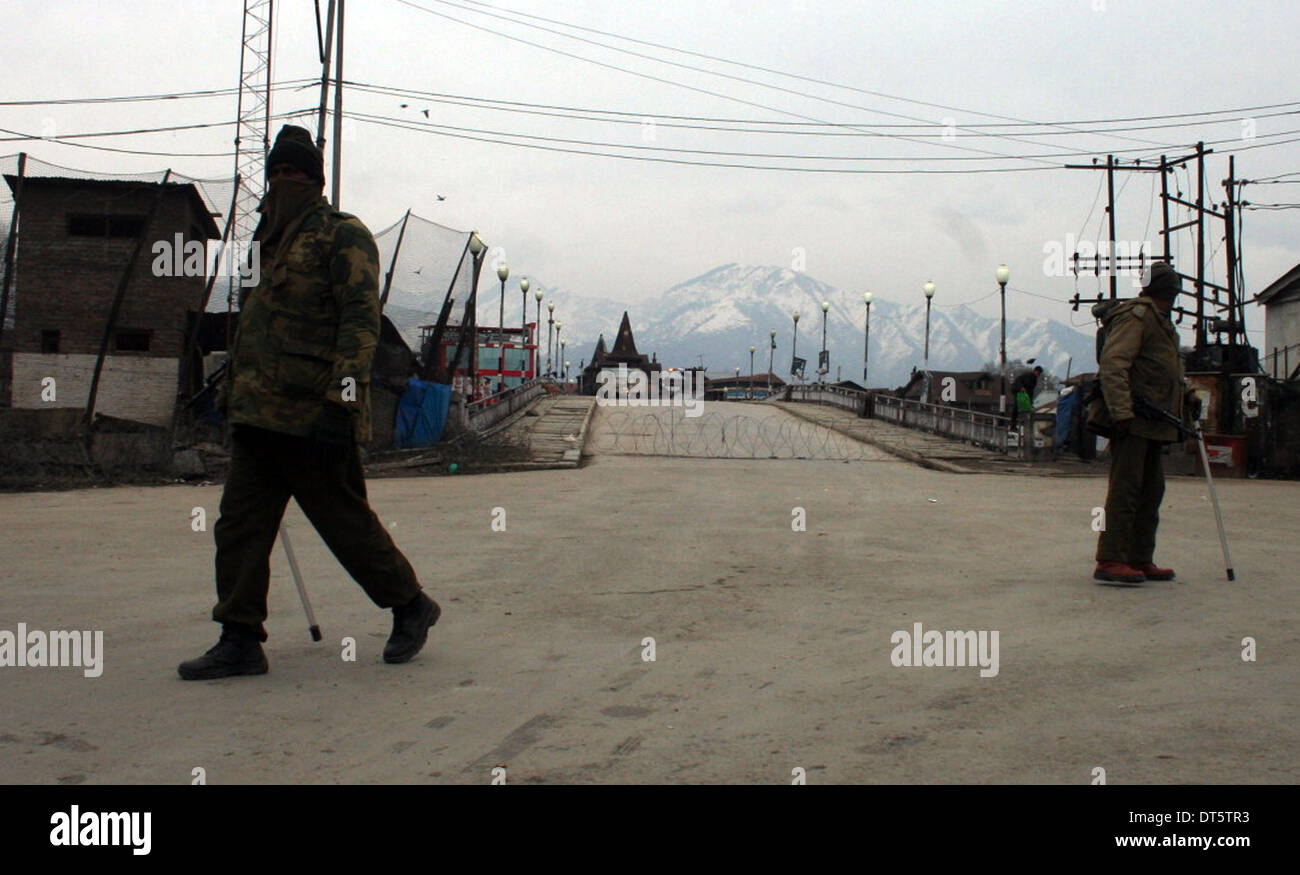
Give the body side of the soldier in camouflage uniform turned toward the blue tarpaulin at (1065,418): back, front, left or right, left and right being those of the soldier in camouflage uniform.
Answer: back
